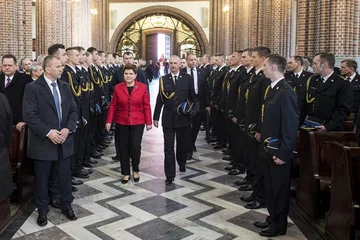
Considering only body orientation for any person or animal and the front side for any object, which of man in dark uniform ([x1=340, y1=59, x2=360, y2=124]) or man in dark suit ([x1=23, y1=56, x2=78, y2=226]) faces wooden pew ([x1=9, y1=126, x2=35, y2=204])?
man in dark uniform ([x1=340, y1=59, x2=360, y2=124])

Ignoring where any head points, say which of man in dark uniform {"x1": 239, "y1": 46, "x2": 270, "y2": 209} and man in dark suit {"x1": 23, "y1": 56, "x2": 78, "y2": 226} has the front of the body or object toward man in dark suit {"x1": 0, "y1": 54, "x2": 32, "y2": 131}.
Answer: man in dark uniform {"x1": 239, "y1": 46, "x2": 270, "y2": 209}

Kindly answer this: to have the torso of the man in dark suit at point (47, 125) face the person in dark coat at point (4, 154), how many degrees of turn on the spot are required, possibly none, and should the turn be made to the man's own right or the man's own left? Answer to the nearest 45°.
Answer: approximately 90° to the man's own right

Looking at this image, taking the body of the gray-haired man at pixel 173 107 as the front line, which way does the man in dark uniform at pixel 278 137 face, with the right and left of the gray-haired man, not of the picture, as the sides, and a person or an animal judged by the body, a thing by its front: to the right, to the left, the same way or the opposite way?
to the right

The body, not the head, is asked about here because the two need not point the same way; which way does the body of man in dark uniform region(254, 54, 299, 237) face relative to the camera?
to the viewer's left

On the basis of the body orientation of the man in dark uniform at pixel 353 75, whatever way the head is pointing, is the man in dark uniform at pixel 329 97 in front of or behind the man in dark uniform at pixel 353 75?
in front

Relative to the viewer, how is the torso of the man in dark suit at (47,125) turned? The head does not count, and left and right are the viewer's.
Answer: facing the viewer and to the right of the viewer

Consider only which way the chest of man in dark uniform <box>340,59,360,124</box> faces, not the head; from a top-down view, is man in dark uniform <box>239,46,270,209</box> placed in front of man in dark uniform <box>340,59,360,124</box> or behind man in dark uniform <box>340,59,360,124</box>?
in front

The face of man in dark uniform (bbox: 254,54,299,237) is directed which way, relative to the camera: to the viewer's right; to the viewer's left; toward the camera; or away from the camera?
to the viewer's left

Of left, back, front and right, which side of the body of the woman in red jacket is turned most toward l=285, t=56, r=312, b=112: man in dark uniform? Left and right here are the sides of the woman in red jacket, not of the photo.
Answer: left

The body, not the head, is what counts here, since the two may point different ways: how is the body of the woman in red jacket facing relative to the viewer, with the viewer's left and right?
facing the viewer

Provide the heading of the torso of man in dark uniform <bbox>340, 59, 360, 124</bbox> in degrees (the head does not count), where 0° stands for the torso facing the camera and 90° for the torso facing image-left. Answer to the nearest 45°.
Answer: approximately 45°

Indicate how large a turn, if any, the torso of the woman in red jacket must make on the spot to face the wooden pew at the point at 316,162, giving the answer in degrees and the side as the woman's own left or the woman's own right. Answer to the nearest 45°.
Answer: approximately 45° to the woman's own left

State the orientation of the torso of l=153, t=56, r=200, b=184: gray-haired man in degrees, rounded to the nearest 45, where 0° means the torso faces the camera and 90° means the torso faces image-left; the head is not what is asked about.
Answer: approximately 0°

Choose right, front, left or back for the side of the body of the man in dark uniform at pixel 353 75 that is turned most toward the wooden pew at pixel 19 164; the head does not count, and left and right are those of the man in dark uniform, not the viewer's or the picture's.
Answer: front

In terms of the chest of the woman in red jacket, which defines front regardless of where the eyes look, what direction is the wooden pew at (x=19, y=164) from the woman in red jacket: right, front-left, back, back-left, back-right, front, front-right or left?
front-right

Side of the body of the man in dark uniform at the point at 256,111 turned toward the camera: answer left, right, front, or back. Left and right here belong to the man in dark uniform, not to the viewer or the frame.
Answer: left
